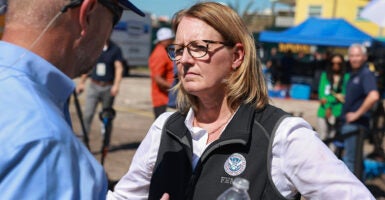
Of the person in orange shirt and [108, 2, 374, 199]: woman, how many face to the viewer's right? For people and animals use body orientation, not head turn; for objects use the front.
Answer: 1

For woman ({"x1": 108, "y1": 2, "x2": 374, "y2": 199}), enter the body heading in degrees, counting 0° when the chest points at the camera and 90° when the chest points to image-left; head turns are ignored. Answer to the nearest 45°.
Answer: approximately 45°

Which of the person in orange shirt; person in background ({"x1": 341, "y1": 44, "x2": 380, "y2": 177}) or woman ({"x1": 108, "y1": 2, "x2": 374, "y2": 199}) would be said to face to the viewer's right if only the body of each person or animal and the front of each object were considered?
the person in orange shirt

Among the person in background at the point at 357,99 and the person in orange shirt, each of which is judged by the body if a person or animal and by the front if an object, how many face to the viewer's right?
1

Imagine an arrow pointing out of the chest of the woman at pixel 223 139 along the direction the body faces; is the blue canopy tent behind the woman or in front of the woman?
behind

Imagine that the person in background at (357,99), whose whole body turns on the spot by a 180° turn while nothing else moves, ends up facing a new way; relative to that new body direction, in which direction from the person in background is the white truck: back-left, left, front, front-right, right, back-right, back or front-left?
left

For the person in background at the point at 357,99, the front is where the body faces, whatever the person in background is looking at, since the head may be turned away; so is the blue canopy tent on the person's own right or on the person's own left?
on the person's own right

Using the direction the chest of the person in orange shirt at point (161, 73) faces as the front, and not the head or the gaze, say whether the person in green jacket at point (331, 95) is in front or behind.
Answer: in front

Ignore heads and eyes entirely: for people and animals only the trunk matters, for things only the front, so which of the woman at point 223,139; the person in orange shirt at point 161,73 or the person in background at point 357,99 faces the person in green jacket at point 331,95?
the person in orange shirt

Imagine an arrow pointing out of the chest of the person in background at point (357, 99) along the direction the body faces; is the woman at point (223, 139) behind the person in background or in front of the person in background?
in front

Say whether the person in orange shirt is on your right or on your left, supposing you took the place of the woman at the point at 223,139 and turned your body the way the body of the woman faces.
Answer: on your right
